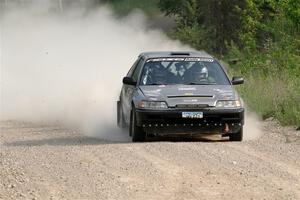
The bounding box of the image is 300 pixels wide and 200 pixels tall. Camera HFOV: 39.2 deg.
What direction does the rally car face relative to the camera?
toward the camera
